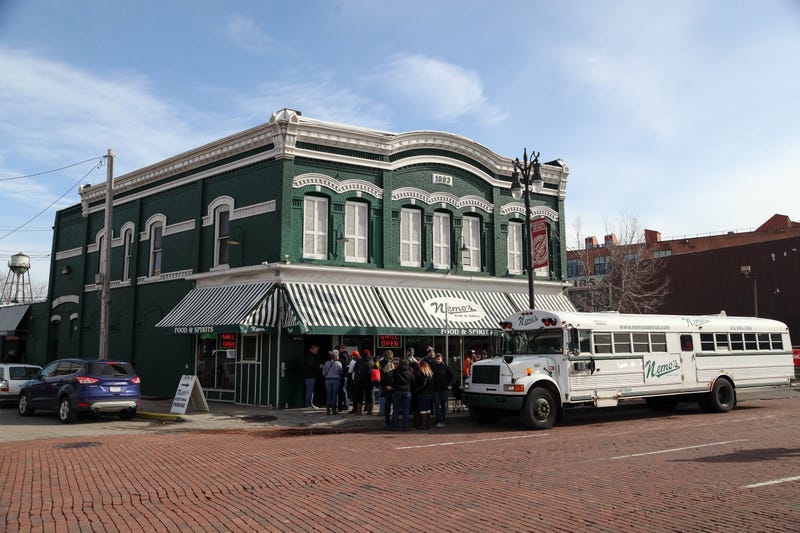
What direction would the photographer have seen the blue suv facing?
facing away from the viewer and to the left of the viewer

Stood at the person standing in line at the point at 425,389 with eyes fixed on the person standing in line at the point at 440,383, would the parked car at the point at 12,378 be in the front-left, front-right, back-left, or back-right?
back-left

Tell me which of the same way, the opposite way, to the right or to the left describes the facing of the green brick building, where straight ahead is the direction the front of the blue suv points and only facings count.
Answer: the opposite way

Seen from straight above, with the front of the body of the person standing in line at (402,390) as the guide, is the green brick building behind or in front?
in front

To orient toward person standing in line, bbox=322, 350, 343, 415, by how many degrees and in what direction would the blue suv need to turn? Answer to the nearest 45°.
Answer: approximately 135° to its right

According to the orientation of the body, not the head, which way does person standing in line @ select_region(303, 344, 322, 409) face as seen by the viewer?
to the viewer's right

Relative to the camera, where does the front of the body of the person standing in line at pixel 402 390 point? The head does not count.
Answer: away from the camera

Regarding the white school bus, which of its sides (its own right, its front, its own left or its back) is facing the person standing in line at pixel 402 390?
front

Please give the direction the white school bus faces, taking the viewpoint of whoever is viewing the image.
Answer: facing the viewer and to the left of the viewer

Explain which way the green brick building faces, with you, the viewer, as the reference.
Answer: facing the viewer and to the right of the viewer

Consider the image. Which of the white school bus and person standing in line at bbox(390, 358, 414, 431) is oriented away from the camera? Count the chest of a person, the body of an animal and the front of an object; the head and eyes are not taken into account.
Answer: the person standing in line
